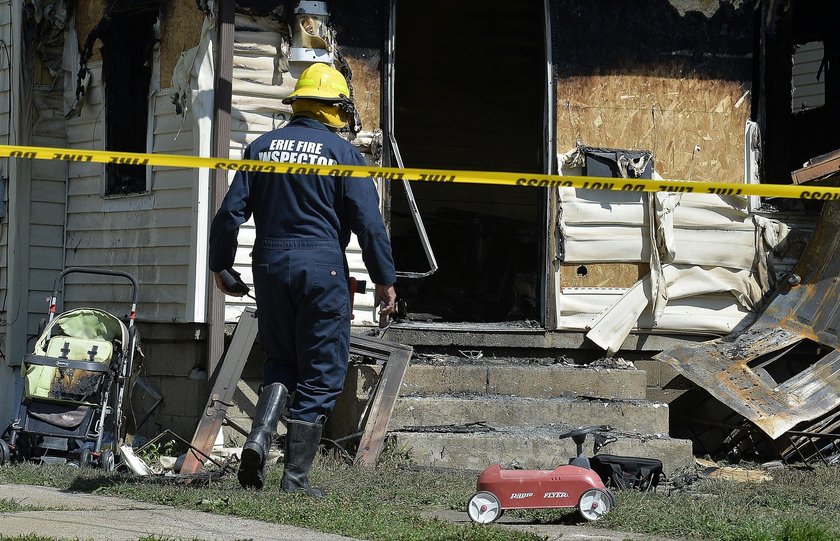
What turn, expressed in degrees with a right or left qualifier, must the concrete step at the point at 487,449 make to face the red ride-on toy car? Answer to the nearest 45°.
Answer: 0° — it already faces it

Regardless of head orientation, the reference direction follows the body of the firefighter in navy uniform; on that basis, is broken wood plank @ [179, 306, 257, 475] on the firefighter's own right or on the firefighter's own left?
on the firefighter's own left

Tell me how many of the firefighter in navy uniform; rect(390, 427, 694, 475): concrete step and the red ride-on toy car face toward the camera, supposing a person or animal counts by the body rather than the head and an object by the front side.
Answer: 1

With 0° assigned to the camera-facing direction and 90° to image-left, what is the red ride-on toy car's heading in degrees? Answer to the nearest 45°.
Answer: approximately 270°

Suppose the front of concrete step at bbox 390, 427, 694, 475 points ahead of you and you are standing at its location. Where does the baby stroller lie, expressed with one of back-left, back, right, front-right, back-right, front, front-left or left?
right

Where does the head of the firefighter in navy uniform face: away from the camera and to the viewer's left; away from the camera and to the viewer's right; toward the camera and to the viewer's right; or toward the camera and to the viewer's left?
away from the camera and to the viewer's right

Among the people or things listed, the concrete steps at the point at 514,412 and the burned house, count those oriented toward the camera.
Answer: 2

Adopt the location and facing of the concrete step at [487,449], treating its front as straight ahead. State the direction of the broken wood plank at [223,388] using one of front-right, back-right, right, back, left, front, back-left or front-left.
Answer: right

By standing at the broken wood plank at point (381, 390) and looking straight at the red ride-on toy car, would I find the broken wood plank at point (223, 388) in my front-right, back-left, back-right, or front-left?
back-right

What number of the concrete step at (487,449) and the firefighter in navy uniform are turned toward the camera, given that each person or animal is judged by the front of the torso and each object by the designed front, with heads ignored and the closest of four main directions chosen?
1
